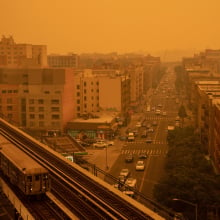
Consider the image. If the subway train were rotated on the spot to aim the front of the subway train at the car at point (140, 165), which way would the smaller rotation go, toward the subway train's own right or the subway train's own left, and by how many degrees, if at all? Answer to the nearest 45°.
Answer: approximately 90° to the subway train's own left

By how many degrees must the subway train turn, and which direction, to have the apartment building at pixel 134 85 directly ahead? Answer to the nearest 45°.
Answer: approximately 135° to its left

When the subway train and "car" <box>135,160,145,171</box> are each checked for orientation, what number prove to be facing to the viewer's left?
0
